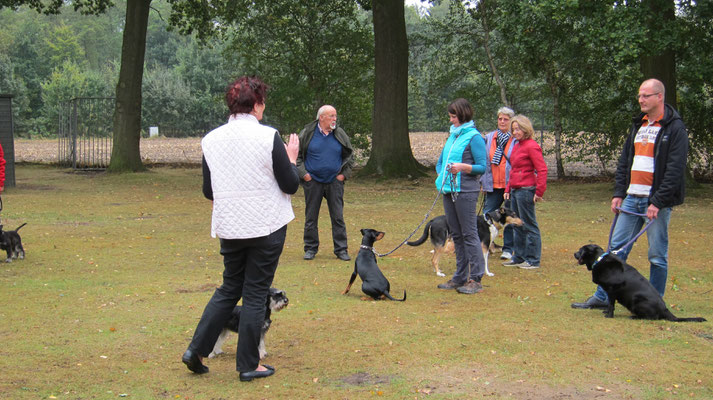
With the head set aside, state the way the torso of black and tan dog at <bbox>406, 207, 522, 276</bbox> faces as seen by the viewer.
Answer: to the viewer's right

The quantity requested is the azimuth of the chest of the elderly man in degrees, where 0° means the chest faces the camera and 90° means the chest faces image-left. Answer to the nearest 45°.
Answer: approximately 0°

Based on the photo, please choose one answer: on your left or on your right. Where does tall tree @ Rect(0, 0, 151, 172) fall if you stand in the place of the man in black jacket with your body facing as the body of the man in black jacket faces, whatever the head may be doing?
on your right

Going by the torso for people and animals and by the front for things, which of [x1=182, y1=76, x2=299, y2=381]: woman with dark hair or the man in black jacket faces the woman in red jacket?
the woman with dark hair

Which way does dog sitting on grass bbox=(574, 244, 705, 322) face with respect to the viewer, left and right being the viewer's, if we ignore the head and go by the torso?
facing to the left of the viewer

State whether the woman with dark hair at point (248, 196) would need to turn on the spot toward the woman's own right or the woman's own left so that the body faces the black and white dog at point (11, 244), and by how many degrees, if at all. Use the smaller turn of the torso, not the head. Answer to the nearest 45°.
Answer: approximately 90° to the woman's own left
